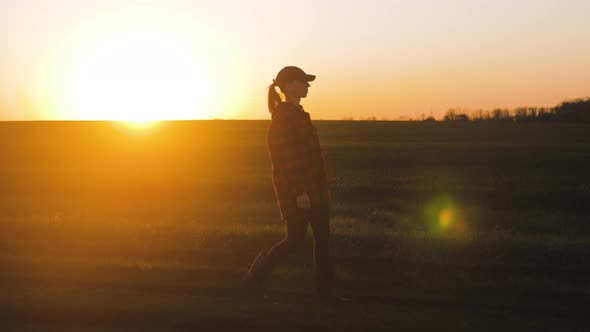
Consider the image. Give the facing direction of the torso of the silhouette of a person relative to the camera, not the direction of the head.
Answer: to the viewer's right
